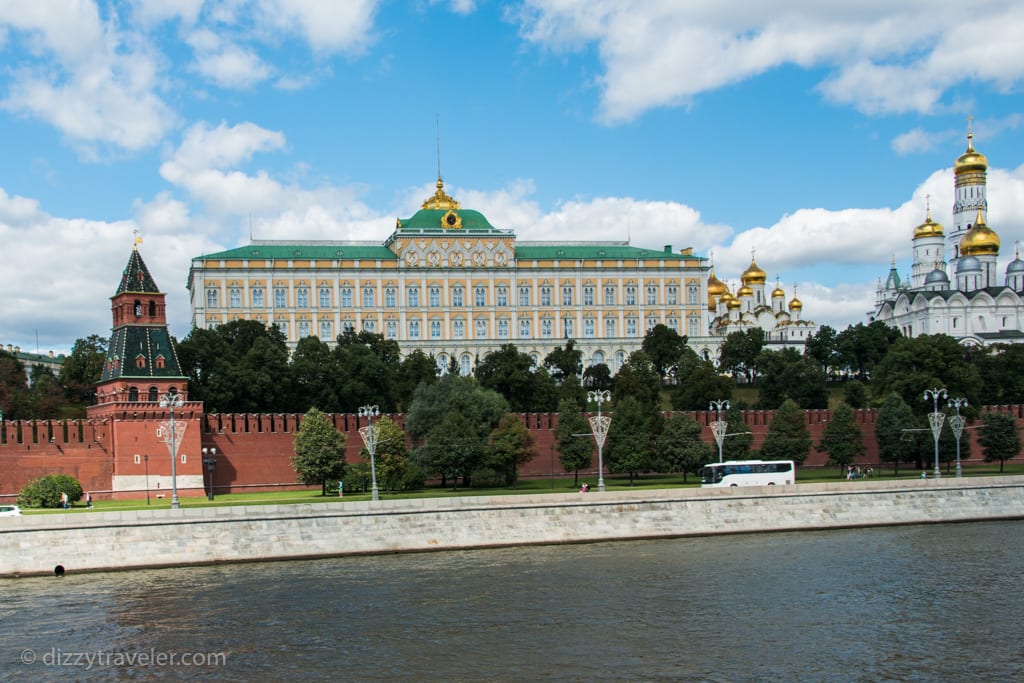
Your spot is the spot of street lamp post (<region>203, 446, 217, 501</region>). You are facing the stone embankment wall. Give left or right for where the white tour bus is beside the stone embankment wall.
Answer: left

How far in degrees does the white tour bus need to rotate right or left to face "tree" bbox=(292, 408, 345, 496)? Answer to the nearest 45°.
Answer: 0° — it already faces it

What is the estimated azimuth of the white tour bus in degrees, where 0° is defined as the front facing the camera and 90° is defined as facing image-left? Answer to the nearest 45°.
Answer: approximately 90°
